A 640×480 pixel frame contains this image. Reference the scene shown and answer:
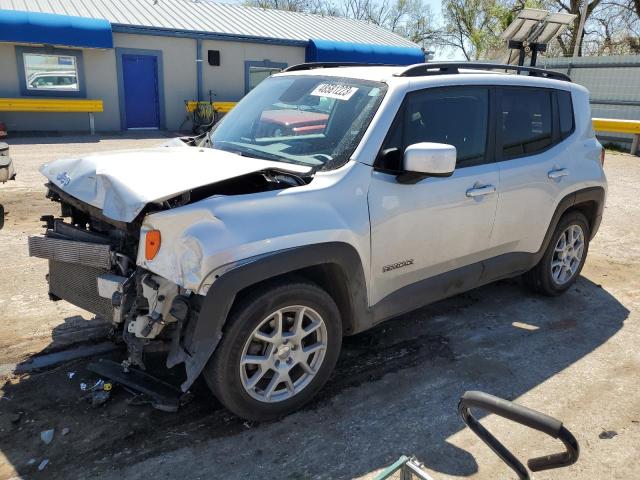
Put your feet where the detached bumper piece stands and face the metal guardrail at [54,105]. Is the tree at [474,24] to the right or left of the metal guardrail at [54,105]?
right

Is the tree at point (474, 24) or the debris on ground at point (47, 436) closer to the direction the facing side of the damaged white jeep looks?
the debris on ground

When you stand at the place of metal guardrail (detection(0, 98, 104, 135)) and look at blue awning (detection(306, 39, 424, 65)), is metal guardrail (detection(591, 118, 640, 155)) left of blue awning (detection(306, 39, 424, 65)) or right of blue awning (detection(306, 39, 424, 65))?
right

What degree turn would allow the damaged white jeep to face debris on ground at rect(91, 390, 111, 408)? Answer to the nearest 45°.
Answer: approximately 45° to its right

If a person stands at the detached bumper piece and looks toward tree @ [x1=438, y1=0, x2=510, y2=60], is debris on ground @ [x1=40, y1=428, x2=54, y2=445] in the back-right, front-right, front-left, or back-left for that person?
back-left

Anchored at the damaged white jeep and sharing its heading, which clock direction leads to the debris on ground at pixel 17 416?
The debris on ground is roughly at 1 o'clock from the damaged white jeep.

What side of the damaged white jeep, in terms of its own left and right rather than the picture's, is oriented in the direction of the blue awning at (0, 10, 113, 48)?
right

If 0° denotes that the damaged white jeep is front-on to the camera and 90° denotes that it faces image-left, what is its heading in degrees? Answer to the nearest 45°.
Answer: approximately 45°

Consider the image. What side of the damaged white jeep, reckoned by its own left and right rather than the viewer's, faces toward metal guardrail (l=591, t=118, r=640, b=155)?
back

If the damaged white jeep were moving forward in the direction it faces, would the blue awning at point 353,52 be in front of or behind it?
behind

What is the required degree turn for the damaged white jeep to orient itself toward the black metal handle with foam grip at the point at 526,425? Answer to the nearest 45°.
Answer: approximately 45° to its left
